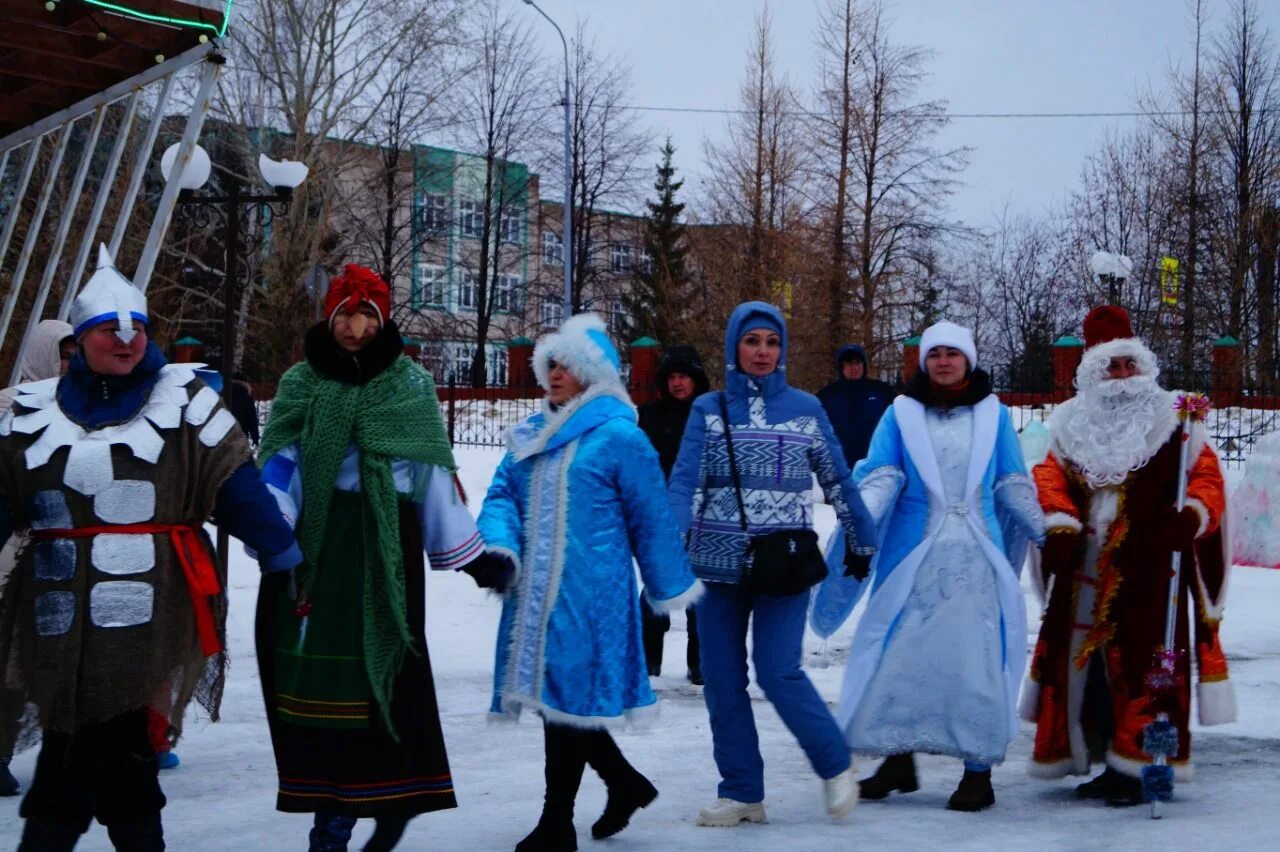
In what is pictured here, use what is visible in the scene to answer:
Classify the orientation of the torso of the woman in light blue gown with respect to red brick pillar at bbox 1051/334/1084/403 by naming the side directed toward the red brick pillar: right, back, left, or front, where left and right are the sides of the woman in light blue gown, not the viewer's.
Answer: back

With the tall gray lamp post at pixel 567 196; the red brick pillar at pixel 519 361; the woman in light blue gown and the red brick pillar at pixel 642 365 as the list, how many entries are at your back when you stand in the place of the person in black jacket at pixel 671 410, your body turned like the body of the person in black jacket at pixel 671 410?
3

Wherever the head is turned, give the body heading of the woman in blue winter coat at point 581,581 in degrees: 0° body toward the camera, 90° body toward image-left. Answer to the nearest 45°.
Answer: approximately 45°

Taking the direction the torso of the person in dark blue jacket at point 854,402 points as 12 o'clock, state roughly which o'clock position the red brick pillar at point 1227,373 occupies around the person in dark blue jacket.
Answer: The red brick pillar is roughly at 7 o'clock from the person in dark blue jacket.

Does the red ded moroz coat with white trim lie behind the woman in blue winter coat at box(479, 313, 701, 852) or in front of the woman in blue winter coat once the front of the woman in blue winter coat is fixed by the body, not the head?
behind

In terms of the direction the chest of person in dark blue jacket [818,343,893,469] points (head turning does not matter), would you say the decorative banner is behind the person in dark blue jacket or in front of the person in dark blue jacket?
behind

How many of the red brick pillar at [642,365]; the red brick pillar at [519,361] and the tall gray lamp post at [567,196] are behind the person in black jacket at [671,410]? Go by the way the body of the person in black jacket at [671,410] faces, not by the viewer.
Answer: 3

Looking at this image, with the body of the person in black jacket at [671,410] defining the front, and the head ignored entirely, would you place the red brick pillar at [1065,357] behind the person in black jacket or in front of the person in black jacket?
behind

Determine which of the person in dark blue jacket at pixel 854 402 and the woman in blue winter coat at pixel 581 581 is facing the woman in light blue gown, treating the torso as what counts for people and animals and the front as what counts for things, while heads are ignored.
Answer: the person in dark blue jacket

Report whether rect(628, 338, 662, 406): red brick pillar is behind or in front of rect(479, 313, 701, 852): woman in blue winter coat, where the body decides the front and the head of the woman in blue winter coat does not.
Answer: behind

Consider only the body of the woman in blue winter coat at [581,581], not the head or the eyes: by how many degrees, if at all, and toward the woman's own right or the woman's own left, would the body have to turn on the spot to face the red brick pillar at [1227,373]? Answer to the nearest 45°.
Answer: approximately 180°
